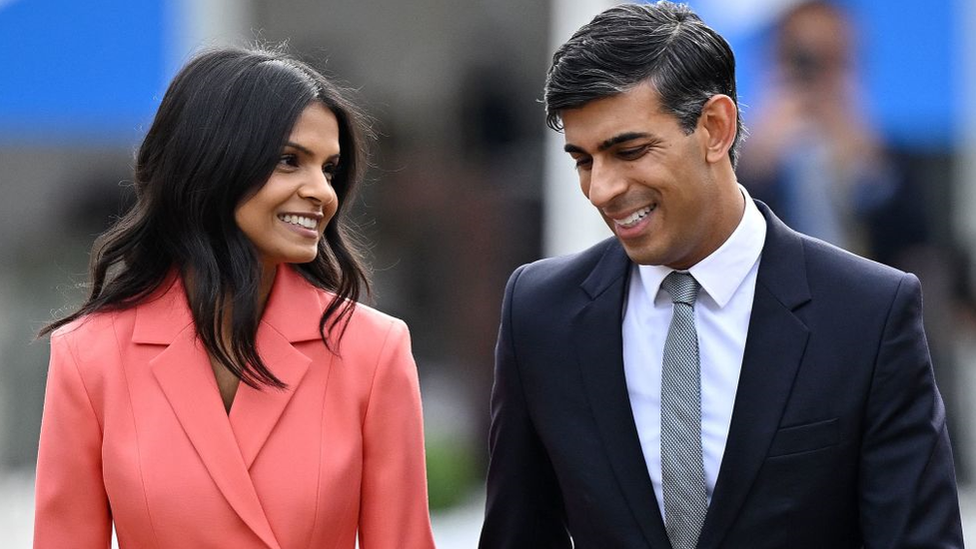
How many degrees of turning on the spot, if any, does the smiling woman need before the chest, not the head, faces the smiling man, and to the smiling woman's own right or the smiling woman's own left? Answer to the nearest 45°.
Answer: approximately 90° to the smiling woman's own left

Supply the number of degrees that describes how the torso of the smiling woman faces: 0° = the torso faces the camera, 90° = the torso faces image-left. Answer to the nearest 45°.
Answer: approximately 0°

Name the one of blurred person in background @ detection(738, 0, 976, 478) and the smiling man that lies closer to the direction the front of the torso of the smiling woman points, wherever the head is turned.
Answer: the smiling man

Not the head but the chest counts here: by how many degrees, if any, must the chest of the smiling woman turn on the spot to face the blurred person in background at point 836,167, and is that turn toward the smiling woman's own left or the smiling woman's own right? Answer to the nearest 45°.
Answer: approximately 135° to the smiling woman's own left
